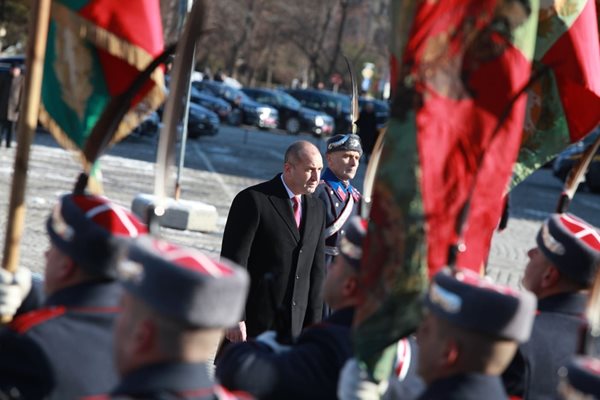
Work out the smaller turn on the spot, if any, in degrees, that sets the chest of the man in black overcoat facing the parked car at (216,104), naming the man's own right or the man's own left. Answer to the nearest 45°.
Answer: approximately 135° to the man's own left

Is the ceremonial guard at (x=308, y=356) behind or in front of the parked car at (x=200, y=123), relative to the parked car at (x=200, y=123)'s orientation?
in front

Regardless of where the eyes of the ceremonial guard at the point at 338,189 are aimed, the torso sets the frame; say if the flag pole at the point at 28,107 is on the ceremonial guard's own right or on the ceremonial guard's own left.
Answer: on the ceremonial guard's own right

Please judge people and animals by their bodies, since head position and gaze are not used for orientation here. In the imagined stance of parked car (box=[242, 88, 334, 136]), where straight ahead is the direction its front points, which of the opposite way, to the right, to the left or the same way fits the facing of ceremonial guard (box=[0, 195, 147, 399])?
the opposite way

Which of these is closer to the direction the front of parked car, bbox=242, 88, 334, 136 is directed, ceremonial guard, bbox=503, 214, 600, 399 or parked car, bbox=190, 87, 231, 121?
the ceremonial guard
